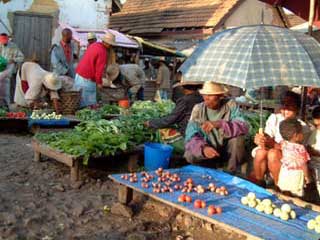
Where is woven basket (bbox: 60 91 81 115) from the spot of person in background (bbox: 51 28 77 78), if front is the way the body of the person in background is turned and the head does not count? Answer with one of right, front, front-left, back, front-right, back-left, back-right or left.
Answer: front-right

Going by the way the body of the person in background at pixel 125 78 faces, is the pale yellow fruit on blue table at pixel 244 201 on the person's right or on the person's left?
on the person's left

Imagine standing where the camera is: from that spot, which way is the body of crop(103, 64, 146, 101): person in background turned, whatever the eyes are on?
to the viewer's left

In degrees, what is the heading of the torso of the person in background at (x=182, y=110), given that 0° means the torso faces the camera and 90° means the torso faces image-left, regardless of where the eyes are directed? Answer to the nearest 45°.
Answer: approximately 90°

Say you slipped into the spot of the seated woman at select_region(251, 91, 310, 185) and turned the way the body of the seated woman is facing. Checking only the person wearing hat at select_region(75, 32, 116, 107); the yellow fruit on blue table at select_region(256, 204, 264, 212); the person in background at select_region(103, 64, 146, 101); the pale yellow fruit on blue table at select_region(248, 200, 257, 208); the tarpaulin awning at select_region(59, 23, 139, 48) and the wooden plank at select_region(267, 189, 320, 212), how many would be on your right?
3

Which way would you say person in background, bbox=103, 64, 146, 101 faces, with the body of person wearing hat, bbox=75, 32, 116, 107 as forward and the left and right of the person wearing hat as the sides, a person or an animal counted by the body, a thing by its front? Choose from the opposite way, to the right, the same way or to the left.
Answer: the opposite way

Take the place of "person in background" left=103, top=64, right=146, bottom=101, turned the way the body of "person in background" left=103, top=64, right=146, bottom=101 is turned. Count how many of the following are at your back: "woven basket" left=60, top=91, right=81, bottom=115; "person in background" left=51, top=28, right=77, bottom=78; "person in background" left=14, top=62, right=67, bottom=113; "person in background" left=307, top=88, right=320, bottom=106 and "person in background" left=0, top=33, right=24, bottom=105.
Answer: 1

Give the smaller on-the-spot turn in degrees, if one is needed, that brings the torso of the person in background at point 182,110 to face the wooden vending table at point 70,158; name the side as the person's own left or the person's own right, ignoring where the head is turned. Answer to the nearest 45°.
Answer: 0° — they already face it

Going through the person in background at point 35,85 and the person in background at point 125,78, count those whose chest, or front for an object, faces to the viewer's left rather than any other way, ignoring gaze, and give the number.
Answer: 1
